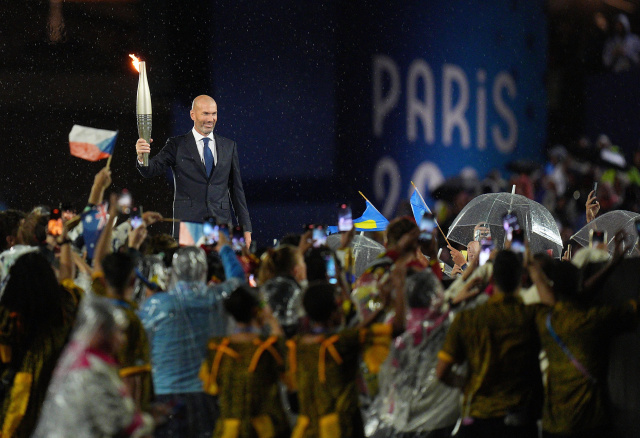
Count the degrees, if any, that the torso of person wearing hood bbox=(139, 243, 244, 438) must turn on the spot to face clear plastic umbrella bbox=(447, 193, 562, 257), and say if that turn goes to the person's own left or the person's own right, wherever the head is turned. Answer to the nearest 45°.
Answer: approximately 45° to the person's own right

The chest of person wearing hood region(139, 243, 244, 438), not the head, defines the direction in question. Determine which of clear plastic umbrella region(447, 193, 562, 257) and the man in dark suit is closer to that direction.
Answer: the man in dark suit

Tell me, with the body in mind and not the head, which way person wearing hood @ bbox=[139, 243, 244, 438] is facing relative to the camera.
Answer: away from the camera

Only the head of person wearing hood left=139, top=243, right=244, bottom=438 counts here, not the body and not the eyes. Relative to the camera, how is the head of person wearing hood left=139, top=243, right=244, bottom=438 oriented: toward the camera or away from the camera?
away from the camera

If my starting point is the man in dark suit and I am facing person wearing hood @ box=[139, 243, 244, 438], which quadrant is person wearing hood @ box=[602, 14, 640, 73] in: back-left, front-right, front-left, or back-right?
back-left

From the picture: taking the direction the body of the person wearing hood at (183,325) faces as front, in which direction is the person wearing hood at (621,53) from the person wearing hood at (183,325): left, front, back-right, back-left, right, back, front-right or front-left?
front-right

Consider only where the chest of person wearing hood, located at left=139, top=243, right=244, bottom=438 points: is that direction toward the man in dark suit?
yes
